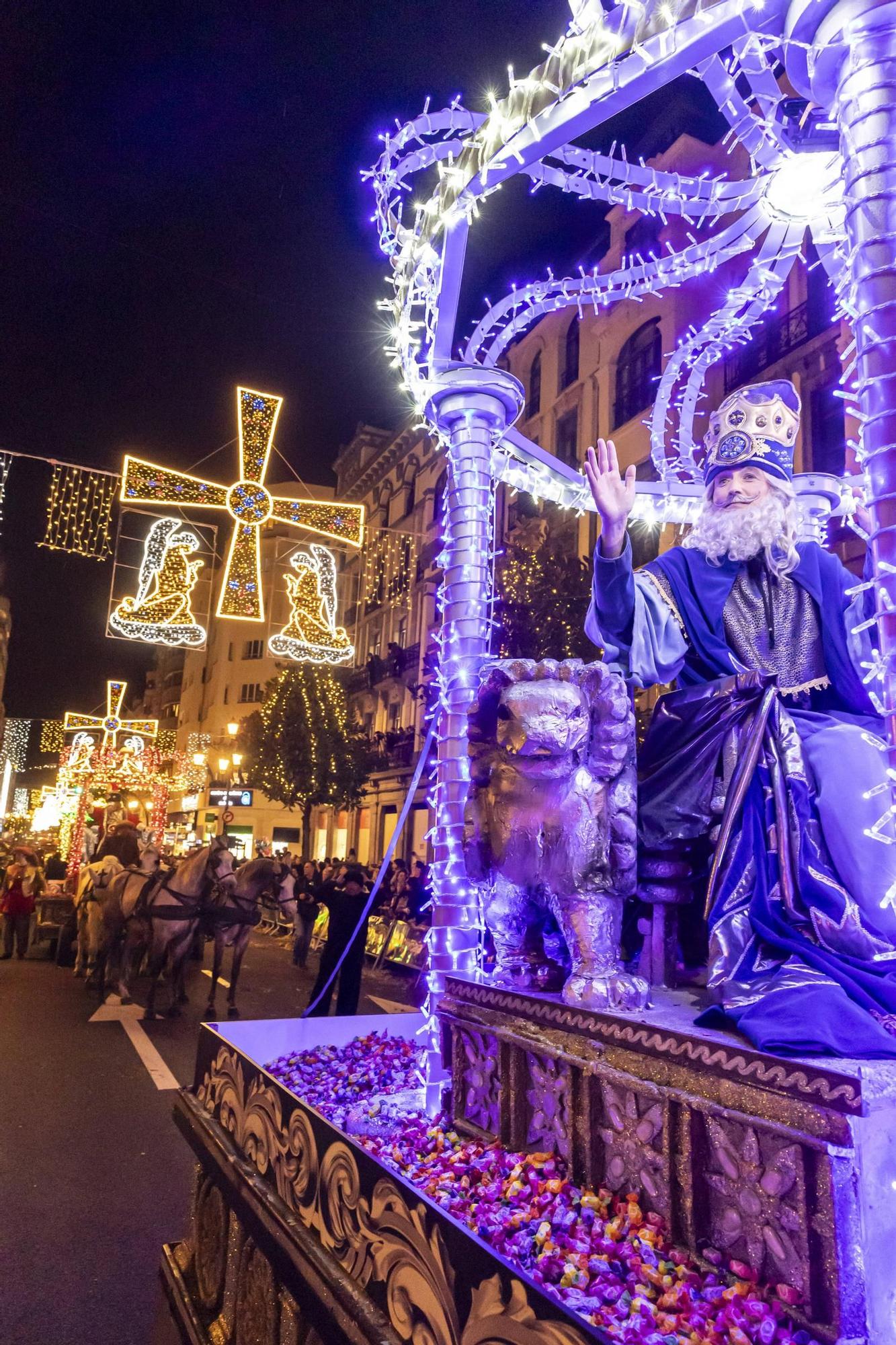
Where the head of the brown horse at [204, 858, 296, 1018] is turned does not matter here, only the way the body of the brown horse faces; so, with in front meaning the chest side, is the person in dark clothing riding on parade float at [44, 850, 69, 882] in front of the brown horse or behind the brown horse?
behind

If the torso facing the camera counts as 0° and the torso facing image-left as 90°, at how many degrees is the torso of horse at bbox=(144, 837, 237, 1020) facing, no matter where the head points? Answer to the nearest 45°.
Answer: approximately 315°

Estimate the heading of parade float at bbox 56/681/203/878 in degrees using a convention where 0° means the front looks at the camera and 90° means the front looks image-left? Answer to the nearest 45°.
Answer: approximately 315°

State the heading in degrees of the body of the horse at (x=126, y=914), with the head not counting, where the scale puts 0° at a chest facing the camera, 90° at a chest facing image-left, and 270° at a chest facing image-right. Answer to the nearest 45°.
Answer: approximately 315°

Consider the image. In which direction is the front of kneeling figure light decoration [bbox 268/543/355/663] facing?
to the viewer's left

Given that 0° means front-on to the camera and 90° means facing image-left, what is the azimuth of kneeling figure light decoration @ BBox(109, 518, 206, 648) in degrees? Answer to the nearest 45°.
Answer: approximately 270°

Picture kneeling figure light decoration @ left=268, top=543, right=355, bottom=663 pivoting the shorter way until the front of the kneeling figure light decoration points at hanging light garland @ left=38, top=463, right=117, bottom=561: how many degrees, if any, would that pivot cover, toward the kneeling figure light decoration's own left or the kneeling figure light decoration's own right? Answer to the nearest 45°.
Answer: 0° — it already faces it

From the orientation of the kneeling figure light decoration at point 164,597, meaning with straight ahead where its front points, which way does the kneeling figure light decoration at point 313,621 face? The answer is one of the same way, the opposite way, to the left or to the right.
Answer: the opposite way
